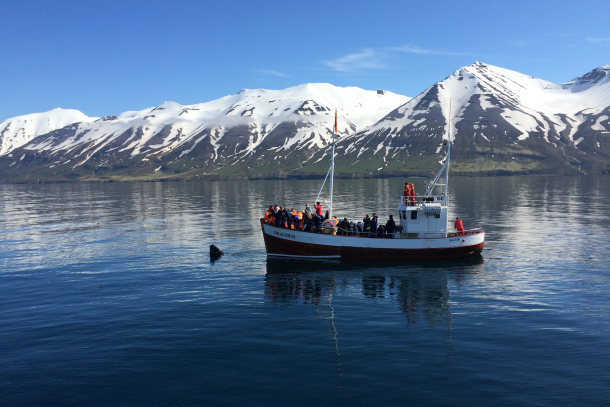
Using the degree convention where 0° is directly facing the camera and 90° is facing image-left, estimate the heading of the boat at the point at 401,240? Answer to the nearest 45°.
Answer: approximately 90°
